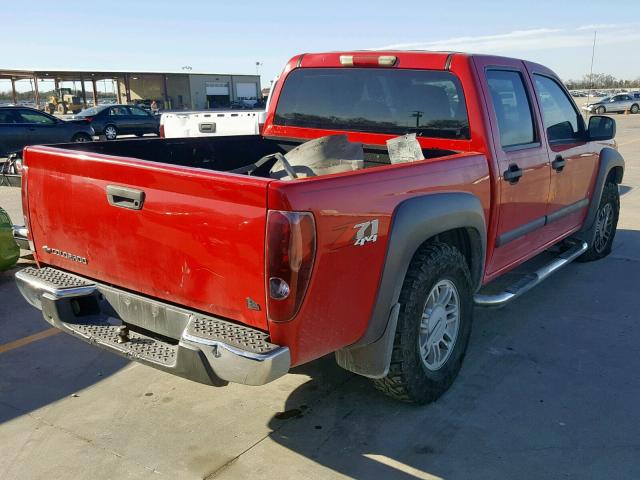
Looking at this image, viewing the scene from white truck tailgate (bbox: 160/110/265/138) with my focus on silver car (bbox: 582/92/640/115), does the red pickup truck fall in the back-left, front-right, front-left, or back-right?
back-right

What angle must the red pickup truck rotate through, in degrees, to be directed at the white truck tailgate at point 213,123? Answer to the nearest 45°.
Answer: approximately 45° to its left

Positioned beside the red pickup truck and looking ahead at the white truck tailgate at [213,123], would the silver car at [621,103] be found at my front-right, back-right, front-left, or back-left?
front-right

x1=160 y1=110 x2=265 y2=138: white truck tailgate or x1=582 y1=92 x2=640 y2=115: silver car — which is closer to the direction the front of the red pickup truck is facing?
the silver car

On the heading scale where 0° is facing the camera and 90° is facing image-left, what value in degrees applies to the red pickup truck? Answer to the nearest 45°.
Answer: approximately 225°

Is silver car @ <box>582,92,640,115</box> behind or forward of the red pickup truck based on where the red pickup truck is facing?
forward

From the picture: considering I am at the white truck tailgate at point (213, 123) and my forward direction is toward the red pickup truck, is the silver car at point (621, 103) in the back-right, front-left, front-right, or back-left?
back-left
